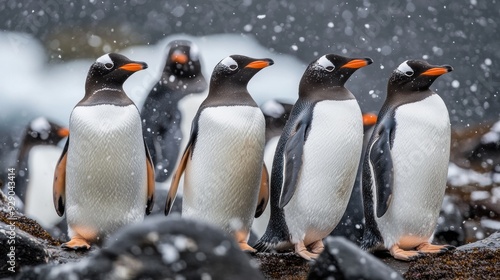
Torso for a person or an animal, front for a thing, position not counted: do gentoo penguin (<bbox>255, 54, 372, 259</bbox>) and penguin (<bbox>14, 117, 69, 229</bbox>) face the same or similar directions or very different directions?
same or similar directions

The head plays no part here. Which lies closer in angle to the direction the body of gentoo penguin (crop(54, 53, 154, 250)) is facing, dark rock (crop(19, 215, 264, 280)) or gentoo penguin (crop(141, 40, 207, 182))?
the dark rock

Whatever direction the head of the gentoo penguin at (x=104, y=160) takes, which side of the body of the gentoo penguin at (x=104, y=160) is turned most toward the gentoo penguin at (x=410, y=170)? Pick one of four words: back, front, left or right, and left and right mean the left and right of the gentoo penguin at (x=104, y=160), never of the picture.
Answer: left

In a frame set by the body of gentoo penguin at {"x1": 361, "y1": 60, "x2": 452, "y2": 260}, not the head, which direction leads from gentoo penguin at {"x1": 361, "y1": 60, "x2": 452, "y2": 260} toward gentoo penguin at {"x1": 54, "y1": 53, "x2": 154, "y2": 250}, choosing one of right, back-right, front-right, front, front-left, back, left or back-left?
back-right

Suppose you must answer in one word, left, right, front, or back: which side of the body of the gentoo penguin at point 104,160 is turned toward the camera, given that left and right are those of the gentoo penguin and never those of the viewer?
front

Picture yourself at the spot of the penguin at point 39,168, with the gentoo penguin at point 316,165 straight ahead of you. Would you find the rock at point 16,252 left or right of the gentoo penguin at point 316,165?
right

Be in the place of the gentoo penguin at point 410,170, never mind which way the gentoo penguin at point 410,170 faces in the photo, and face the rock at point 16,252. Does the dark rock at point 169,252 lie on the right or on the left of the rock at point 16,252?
left

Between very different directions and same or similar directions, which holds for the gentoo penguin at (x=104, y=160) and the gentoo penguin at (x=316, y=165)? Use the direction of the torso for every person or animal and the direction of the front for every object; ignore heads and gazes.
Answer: same or similar directions

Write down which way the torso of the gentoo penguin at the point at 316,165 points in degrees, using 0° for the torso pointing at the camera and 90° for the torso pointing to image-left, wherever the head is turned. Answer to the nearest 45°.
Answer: approximately 315°

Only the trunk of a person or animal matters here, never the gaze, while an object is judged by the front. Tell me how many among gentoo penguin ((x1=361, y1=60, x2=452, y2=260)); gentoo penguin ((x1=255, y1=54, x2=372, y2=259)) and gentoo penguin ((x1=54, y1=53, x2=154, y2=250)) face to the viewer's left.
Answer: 0

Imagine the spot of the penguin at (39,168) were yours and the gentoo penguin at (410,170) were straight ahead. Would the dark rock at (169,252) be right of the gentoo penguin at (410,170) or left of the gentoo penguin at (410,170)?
right

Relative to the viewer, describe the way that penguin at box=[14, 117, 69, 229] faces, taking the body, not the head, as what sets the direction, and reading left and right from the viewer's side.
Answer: facing the viewer and to the right of the viewer
